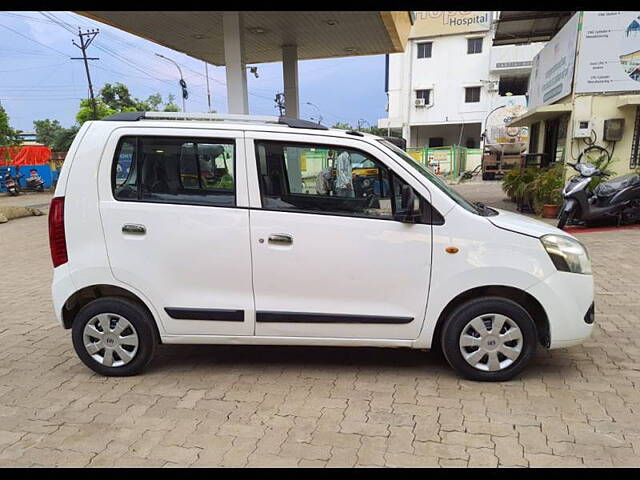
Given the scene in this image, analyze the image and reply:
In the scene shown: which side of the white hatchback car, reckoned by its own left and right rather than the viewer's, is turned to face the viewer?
right

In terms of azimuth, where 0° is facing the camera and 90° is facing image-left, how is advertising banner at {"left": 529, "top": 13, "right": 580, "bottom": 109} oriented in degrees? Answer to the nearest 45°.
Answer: approximately 45°

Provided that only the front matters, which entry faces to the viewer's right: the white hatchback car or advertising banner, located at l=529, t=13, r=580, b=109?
the white hatchback car

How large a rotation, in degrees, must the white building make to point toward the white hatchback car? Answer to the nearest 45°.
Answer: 0° — it already faces it

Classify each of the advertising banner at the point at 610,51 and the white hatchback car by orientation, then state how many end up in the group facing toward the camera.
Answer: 1

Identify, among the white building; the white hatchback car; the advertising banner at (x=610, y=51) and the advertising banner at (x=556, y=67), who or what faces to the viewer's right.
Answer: the white hatchback car

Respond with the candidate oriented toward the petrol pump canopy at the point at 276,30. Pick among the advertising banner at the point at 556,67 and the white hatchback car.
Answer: the advertising banner

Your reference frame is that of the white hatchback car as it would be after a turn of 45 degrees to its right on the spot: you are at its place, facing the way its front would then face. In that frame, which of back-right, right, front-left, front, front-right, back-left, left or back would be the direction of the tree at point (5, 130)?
back

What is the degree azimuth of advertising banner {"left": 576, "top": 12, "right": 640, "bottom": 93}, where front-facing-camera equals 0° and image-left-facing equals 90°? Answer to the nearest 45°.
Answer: approximately 0°

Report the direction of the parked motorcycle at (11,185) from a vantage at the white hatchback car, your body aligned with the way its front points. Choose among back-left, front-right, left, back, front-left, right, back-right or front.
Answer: back-left
